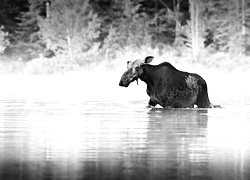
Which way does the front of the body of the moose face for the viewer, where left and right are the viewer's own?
facing to the left of the viewer
